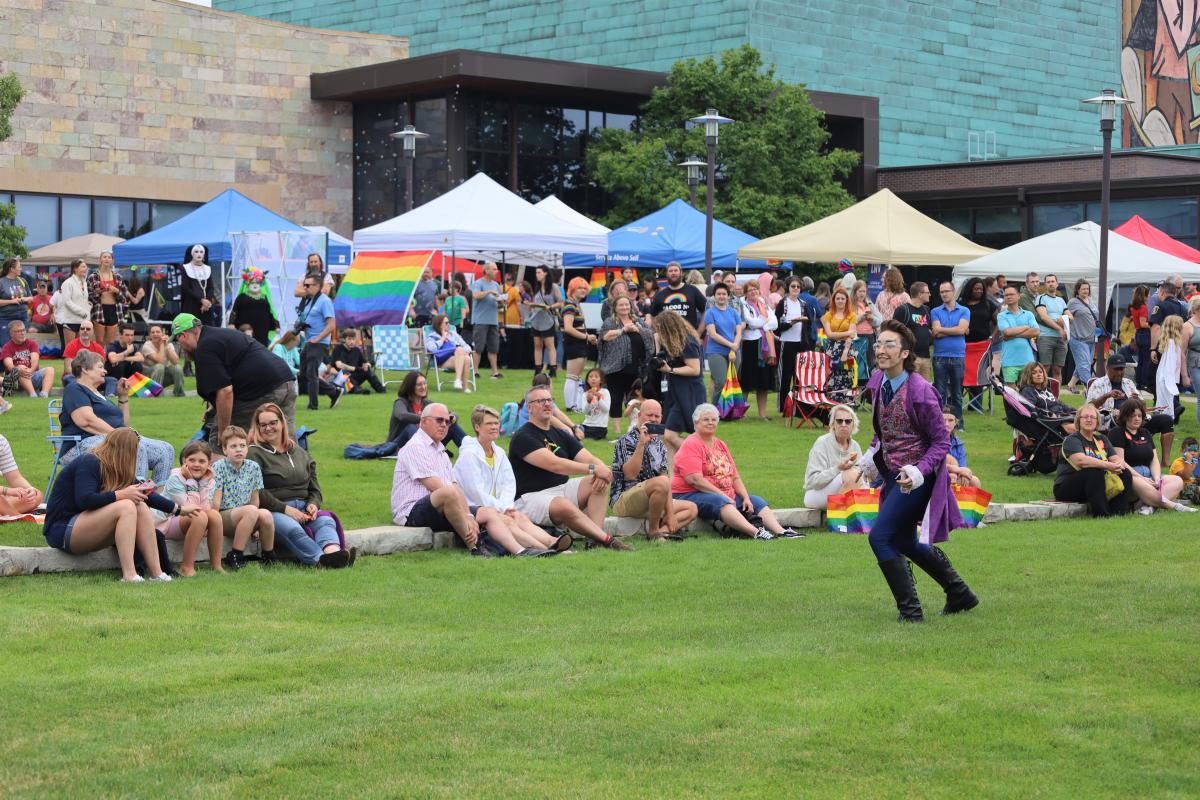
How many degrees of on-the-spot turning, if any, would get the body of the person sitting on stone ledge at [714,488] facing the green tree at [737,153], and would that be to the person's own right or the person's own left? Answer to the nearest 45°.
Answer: approximately 135° to the person's own left

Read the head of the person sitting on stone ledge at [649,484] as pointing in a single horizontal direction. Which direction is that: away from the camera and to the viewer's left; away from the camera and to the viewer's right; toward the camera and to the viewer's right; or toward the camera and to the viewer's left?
toward the camera and to the viewer's right

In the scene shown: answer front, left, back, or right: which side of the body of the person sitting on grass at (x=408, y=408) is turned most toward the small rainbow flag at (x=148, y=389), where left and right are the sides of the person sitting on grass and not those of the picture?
right

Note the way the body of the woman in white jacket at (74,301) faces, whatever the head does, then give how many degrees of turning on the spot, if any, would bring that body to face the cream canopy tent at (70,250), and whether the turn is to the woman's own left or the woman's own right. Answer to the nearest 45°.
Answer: approximately 135° to the woman's own left

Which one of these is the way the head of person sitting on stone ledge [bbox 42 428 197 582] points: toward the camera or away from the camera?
away from the camera

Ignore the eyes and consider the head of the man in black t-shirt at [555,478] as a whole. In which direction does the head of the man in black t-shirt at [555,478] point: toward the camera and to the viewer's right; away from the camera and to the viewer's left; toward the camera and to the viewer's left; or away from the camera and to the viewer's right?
toward the camera and to the viewer's right

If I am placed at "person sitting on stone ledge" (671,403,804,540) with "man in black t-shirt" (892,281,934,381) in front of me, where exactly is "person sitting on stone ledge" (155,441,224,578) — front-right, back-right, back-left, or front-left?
back-left

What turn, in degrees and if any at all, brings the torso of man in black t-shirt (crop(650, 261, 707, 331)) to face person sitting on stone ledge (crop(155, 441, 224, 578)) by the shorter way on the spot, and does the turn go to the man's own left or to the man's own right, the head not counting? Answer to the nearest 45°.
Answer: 0° — they already face them

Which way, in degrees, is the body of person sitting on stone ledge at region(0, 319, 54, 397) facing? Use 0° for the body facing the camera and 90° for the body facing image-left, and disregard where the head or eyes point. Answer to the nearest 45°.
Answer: approximately 315°

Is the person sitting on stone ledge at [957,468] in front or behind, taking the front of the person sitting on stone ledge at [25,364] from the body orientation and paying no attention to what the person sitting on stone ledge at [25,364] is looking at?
in front

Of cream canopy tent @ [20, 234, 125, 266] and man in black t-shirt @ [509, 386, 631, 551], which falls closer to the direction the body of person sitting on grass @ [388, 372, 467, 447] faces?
the man in black t-shirt
